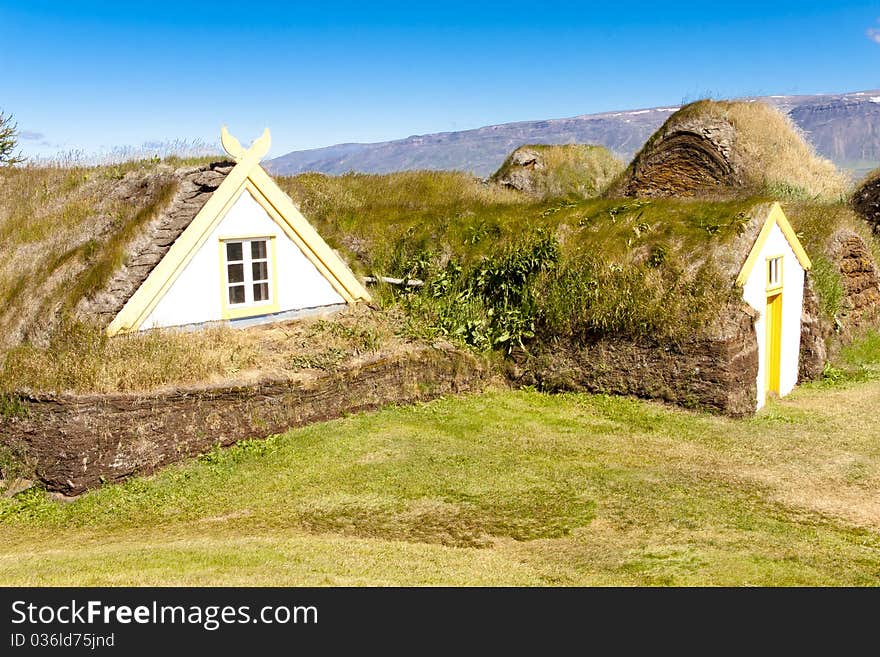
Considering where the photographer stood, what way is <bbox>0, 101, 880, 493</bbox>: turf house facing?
facing the viewer and to the right of the viewer
